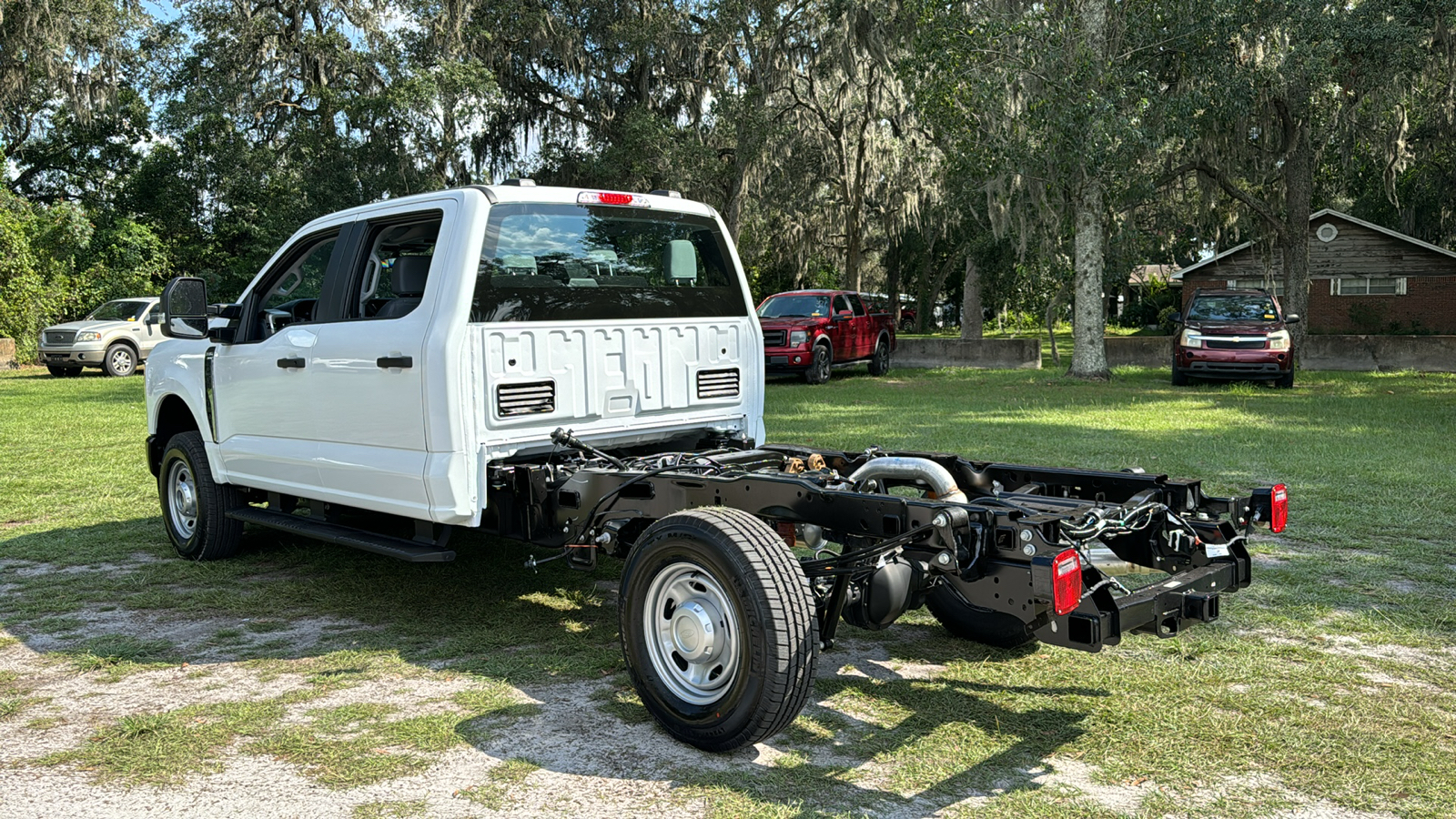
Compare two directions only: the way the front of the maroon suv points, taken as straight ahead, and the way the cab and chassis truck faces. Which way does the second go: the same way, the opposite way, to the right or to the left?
to the right

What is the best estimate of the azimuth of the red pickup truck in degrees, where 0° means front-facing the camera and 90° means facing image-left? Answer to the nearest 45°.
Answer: approximately 45°

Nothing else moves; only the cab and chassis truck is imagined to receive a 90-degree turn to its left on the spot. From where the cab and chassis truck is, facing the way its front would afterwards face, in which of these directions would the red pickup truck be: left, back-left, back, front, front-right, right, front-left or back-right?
back-right

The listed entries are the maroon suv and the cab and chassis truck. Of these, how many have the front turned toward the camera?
1

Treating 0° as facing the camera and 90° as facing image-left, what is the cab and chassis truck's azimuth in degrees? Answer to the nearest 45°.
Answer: approximately 135°

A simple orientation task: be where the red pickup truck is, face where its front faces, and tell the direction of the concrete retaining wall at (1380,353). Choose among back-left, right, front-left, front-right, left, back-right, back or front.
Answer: back-left

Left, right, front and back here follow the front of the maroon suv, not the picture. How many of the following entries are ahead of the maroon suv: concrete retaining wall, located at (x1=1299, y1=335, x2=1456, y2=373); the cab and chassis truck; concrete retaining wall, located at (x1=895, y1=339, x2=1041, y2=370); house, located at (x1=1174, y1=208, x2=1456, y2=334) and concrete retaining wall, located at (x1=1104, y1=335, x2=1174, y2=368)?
1

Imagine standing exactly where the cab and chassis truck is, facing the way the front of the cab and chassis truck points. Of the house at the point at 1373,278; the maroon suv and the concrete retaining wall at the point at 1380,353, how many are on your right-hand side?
3

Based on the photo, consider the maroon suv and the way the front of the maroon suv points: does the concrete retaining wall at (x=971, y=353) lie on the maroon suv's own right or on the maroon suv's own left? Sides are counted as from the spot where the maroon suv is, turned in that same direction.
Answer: on the maroon suv's own right

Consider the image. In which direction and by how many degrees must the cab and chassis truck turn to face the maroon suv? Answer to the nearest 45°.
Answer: approximately 90° to its right

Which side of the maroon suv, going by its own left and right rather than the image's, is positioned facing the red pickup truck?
right

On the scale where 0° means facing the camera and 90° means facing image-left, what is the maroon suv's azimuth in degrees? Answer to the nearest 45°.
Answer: approximately 0°
